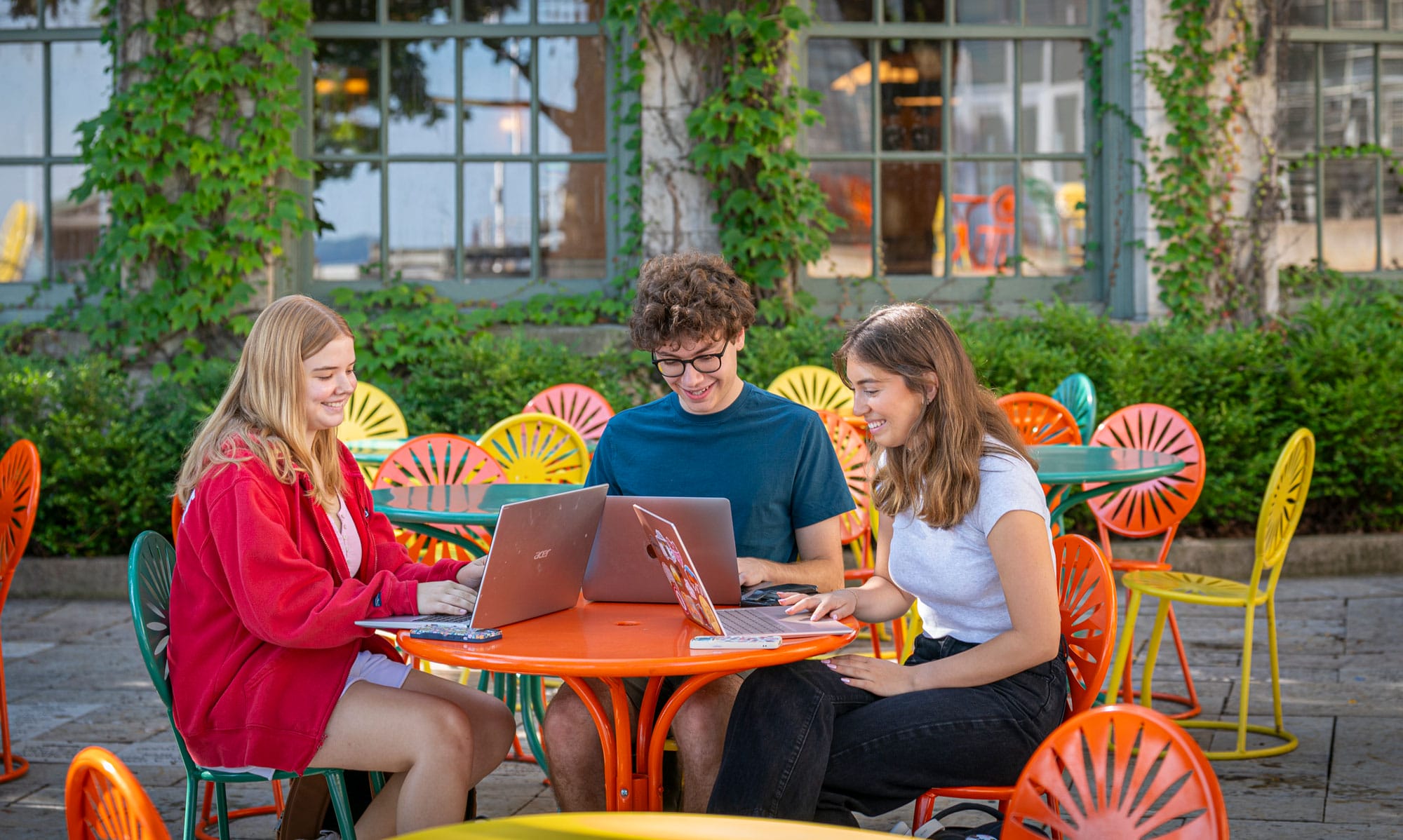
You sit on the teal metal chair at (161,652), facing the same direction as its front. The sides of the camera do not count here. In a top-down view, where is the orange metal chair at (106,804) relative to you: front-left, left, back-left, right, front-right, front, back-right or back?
right

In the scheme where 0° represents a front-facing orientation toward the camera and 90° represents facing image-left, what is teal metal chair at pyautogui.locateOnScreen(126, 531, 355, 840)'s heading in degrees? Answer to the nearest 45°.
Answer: approximately 270°

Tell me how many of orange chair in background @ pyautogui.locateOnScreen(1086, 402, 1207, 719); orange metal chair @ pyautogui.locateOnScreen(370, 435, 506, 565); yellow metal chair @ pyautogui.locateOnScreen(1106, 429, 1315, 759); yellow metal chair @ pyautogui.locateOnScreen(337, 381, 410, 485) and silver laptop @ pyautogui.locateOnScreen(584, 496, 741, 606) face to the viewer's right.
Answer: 0

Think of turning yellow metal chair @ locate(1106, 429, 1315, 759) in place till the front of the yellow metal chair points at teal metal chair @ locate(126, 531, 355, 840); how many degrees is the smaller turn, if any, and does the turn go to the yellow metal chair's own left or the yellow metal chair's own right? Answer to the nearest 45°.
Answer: approximately 45° to the yellow metal chair's own left

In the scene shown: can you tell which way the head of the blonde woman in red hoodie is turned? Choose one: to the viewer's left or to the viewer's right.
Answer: to the viewer's right

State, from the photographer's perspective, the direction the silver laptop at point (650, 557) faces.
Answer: facing away from the viewer

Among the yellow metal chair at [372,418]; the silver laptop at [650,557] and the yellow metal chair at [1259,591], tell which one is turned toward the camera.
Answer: the yellow metal chair at [372,418]

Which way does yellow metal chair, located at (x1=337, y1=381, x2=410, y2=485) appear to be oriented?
toward the camera

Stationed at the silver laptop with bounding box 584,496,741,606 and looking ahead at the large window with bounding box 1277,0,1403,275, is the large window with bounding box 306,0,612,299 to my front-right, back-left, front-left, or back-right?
front-left
